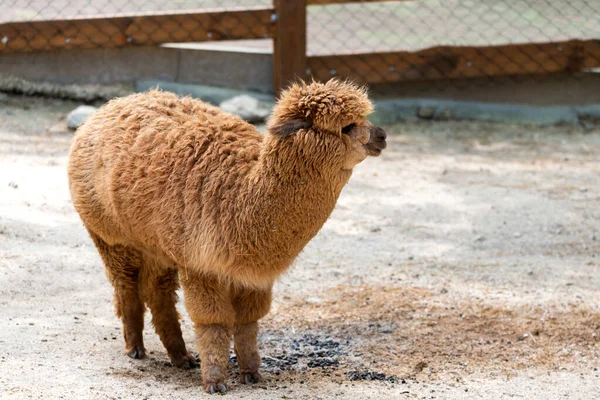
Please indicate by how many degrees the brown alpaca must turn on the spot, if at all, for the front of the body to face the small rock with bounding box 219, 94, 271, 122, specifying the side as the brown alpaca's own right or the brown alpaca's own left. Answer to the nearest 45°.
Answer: approximately 135° to the brown alpaca's own left

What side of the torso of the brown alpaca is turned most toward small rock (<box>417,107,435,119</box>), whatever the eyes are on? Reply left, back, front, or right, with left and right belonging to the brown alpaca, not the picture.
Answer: left

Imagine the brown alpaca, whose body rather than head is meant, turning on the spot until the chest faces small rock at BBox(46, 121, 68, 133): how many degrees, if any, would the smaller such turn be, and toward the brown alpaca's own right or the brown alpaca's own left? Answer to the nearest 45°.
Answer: approximately 135° to the brown alpaca's own left

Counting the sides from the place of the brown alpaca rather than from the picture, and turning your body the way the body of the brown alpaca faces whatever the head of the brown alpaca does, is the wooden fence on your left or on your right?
on your left

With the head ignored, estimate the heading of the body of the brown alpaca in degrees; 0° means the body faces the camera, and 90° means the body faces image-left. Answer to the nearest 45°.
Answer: approximately 315°

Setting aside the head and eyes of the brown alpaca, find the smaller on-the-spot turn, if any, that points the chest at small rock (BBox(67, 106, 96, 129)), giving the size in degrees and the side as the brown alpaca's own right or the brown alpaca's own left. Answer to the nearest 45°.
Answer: approximately 135° to the brown alpaca's own left
